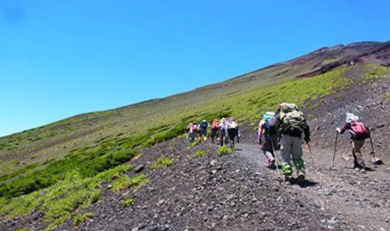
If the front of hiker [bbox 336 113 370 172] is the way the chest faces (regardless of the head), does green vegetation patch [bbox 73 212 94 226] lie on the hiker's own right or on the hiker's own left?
on the hiker's own left

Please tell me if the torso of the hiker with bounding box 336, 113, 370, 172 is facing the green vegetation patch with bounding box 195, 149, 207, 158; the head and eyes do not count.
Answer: no

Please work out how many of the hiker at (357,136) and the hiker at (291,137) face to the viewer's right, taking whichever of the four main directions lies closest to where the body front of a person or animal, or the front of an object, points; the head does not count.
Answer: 0

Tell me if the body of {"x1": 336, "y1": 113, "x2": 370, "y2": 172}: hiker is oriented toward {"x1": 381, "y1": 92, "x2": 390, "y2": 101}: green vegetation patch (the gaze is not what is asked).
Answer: no

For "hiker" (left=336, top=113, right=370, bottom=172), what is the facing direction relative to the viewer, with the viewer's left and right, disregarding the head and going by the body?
facing away from the viewer and to the left of the viewer

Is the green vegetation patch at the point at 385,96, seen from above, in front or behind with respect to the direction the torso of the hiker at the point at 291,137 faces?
in front

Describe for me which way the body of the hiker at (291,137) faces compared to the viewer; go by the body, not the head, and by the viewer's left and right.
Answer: facing away from the viewer

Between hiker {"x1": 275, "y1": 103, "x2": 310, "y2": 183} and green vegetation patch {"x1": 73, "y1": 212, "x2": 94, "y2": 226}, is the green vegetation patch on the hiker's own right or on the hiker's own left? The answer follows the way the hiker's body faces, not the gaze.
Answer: on the hiker's own left

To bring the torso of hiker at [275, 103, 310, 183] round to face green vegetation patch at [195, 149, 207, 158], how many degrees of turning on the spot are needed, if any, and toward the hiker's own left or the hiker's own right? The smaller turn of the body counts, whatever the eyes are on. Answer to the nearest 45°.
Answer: approximately 45° to the hiker's own left

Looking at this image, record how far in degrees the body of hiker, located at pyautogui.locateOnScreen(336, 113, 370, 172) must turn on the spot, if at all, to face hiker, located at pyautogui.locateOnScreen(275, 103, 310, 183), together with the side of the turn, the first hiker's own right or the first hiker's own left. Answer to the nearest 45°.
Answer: approximately 135° to the first hiker's own left
